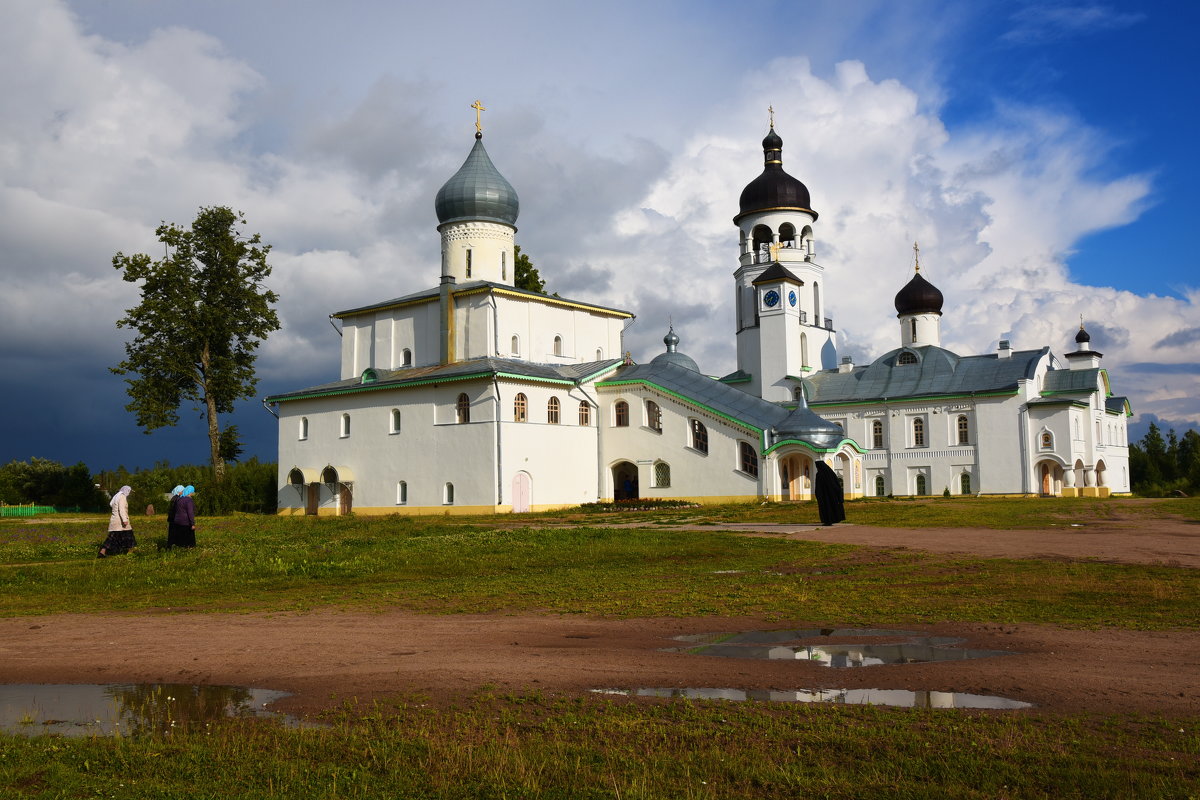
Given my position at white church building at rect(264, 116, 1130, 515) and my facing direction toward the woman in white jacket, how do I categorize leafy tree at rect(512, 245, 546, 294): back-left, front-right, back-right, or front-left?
back-right

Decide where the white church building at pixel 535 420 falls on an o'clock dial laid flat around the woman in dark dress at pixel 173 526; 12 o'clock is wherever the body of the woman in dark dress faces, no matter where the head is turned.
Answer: The white church building is roughly at 10 o'clock from the woman in dark dress.

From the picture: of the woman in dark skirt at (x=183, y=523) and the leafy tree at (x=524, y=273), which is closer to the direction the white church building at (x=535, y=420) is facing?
the woman in dark skirt

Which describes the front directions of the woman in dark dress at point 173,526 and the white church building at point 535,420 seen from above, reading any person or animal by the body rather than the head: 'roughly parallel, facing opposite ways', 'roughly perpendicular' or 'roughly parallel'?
roughly perpendicular

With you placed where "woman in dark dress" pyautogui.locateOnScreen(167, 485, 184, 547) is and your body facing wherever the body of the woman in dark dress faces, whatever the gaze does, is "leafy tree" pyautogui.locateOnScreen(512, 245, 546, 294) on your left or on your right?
on your left

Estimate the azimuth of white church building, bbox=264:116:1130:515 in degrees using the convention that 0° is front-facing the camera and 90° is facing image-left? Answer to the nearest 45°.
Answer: approximately 315°

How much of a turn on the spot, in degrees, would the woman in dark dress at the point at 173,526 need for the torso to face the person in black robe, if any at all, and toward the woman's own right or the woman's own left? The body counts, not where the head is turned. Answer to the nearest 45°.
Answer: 0° — they already face them

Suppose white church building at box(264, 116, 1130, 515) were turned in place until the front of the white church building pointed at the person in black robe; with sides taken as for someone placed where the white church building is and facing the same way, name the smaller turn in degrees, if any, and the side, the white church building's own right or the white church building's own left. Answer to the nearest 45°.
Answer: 0° — it already faces them
